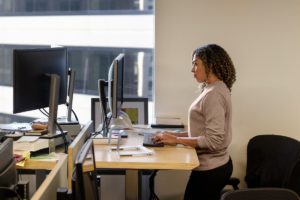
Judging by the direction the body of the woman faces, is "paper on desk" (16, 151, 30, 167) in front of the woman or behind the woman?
in front

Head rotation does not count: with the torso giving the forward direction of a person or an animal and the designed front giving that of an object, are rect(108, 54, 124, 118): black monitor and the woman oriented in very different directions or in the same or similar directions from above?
very different directions

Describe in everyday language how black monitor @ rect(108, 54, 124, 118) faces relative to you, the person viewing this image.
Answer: facing to the right of the viewer

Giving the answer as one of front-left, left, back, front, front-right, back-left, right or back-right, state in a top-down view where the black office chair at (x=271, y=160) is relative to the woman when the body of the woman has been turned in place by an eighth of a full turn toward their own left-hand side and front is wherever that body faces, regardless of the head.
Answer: back

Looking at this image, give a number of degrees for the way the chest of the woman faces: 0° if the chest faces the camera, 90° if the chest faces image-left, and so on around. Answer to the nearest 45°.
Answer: approximately 90°

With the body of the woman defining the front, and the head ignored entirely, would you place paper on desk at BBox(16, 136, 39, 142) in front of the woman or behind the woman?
in front

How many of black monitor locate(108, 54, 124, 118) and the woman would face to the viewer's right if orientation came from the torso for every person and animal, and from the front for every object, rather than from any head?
1

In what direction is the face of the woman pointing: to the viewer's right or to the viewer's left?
to the viewer's left
